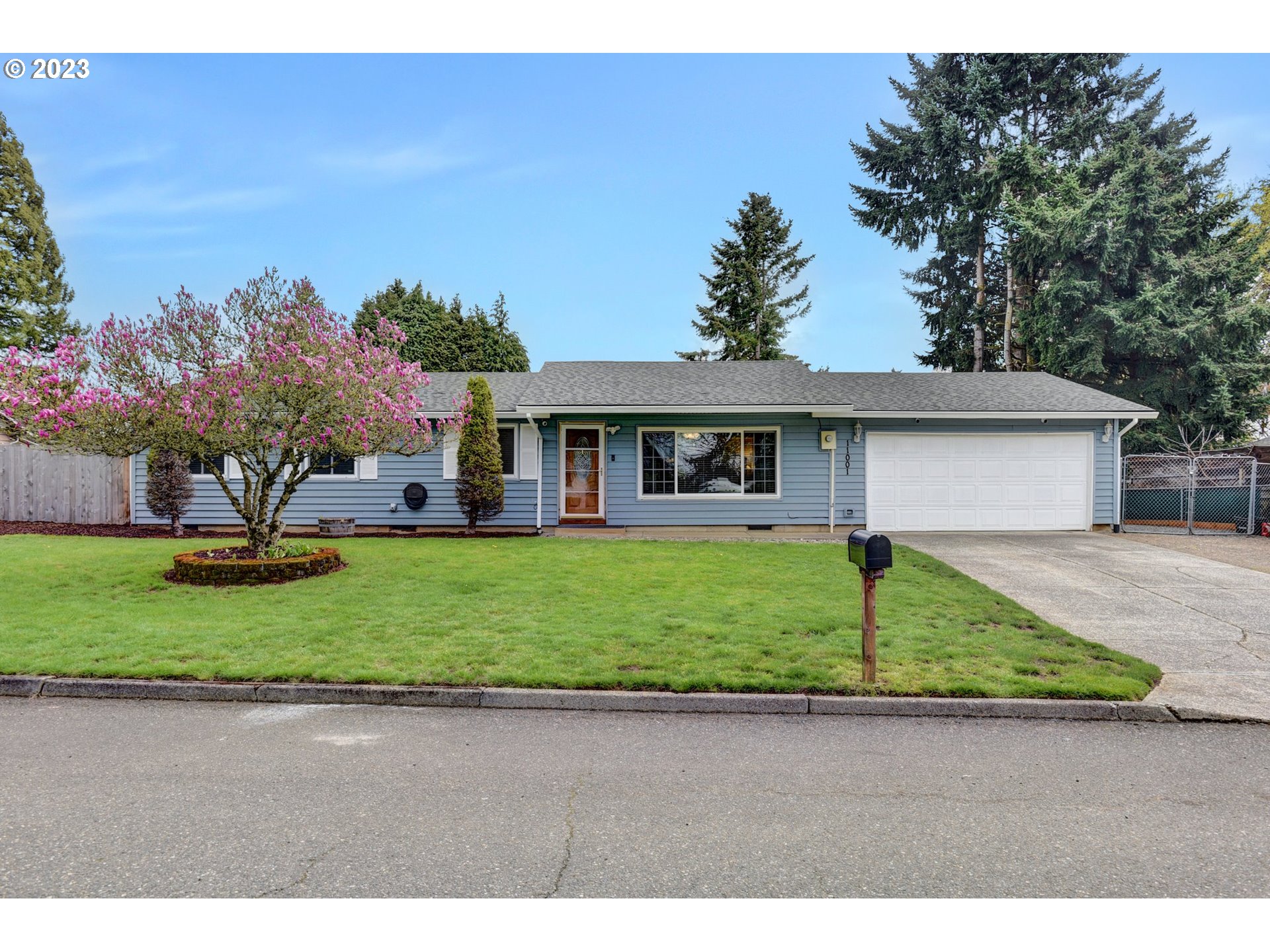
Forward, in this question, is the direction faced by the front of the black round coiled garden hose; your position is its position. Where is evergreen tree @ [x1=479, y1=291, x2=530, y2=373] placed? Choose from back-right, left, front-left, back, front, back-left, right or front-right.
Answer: back

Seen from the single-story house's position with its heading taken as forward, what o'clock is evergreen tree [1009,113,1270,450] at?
The evergreen tree is roughly at 8 o'clock from the single-story house.

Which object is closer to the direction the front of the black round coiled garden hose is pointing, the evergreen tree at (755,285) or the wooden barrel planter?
the wooden barrel planter

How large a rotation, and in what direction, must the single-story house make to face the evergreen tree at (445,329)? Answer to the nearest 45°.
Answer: approximately 135° to its right

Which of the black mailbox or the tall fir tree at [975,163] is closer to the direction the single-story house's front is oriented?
the black mailbox

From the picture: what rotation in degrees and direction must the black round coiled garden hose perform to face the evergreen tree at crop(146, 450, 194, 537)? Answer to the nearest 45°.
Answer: approximately 90° to its right

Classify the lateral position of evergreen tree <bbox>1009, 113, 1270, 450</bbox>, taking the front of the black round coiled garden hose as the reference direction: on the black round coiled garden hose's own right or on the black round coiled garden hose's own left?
on the black round coiled garden hose's own left

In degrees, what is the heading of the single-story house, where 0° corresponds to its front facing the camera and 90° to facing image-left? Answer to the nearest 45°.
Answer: approximately 0°
